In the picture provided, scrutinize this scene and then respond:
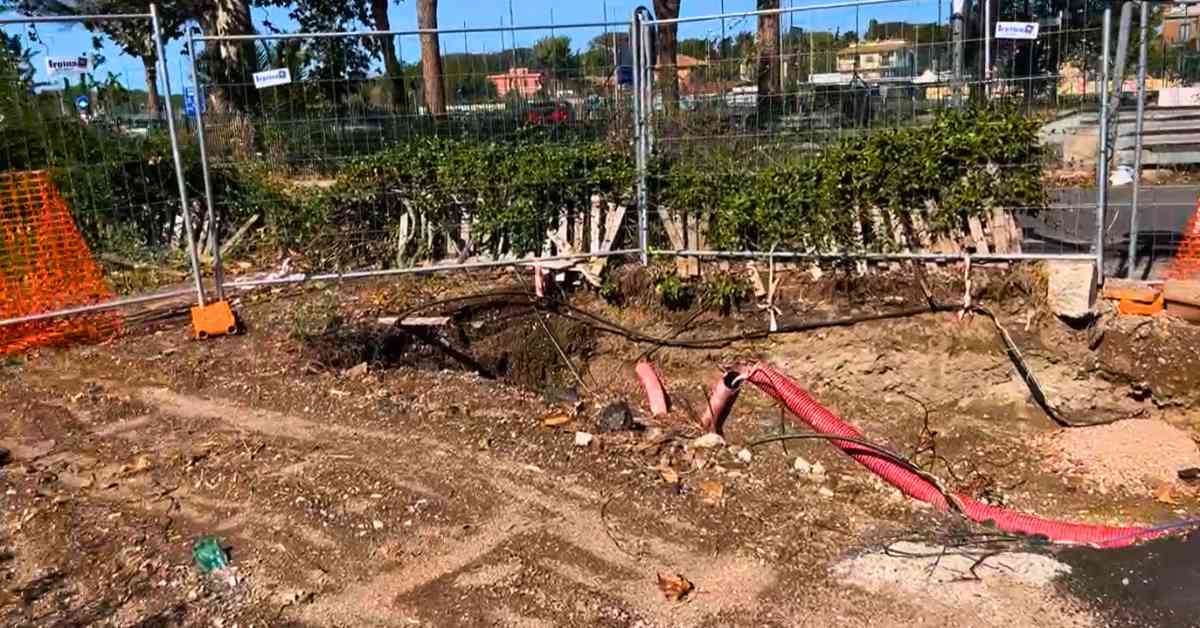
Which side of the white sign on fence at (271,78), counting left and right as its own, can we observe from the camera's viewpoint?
front

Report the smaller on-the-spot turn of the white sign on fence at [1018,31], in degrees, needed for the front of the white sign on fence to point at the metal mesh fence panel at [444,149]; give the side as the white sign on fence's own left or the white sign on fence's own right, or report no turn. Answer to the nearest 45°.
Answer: approximately 90° to the white sign on fence's own right

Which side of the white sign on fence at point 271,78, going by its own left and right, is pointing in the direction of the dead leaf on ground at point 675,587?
front

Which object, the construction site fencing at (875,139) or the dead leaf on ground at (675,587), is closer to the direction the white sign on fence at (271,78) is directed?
the dead leaf on ground

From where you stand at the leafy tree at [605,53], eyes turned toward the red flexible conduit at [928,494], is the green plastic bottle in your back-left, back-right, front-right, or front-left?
front-right

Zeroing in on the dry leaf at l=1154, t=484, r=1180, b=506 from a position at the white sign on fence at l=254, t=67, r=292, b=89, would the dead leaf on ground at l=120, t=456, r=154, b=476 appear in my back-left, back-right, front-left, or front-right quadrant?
front-right

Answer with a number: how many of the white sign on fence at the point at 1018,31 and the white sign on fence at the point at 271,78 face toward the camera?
2

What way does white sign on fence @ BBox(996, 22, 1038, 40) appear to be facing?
toward the camera

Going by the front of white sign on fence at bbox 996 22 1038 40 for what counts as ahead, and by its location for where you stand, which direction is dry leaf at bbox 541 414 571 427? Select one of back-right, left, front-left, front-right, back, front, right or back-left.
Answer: front-right

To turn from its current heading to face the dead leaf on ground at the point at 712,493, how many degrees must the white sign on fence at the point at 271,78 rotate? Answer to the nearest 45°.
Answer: approximately 45° to its left
